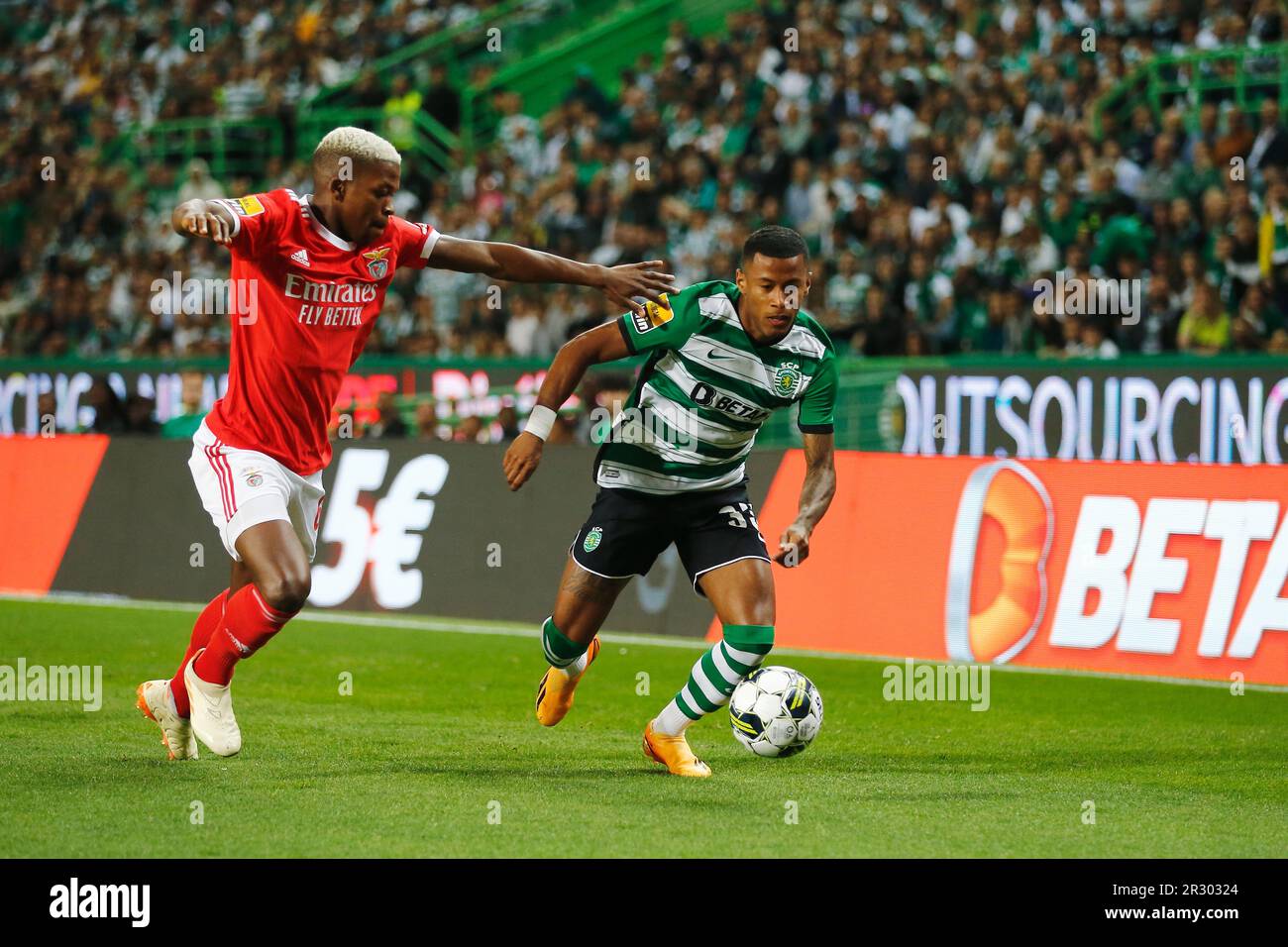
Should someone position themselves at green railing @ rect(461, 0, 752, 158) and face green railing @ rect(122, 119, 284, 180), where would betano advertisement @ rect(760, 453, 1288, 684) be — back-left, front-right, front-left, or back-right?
back-left

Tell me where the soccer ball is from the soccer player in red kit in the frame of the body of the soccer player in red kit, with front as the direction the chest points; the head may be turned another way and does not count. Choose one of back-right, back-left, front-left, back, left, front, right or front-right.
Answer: front-left

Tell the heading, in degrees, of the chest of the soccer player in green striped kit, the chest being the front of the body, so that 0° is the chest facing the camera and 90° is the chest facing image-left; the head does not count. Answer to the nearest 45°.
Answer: approximately 315°

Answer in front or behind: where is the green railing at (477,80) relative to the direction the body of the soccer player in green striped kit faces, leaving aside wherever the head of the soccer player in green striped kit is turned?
behind

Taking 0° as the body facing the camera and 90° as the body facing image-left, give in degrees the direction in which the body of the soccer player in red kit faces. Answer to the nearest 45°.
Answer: approximately 315°

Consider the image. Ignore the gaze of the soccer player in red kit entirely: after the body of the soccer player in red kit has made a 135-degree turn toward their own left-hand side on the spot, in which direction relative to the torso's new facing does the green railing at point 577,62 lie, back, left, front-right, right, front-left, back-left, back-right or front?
front

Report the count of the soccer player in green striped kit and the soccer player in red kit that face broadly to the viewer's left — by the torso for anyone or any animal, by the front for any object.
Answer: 0

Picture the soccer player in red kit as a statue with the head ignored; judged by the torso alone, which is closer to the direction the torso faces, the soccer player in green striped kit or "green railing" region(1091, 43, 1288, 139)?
the soccer player in green striped kit

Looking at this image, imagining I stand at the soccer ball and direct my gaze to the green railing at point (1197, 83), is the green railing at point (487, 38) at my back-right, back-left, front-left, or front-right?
front-left

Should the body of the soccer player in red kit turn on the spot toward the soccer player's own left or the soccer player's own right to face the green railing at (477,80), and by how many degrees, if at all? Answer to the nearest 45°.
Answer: approximately 135° to the soccer player's own left
